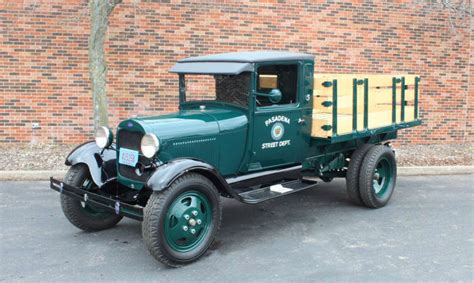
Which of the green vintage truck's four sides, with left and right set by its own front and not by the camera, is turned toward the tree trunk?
right

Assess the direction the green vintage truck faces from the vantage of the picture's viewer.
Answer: facing the viewer and to the left of the viewer
